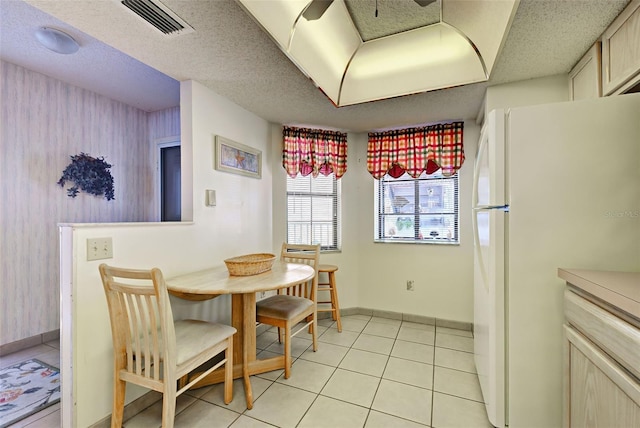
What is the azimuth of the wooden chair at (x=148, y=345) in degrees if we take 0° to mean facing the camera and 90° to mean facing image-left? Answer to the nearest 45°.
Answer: approximately 225°

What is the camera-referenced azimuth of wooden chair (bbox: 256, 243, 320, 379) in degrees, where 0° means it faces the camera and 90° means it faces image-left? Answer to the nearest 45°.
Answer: approximately 45°

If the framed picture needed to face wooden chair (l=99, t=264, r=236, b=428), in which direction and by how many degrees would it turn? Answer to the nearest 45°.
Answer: approximately 45° to its right

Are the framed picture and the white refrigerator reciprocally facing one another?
yes

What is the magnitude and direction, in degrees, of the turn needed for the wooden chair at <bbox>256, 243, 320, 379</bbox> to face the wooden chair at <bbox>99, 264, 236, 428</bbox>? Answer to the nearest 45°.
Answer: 0° — it already faces it

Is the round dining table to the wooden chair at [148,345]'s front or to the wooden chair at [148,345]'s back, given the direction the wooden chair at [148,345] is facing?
to the front

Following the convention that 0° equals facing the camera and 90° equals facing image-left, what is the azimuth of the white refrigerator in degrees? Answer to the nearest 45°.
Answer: approximately 90°

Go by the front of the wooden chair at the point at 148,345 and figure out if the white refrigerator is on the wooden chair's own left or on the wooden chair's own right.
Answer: on the wooden chair's own right

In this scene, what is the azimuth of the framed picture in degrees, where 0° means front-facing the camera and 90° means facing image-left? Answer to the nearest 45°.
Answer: approximately 315°

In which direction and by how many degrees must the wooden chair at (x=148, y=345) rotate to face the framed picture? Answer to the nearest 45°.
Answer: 0° — it already faces it

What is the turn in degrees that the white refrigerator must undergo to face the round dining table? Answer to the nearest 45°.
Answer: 0° — it already faces it

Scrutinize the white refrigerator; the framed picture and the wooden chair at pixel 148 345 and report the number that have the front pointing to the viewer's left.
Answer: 1

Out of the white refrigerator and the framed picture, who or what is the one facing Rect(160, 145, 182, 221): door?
the white refrigerator

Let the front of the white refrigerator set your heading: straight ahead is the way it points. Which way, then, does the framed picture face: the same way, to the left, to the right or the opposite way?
the opposite way

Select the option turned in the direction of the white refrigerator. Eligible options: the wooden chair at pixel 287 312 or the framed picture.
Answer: the framed picture

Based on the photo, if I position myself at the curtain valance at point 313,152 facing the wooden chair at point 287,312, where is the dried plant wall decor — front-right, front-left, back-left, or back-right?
front-right
